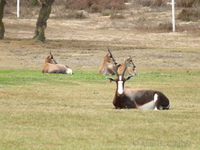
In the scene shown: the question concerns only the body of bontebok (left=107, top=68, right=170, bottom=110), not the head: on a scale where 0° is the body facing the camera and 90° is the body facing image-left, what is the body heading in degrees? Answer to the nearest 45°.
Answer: approximately 90°
